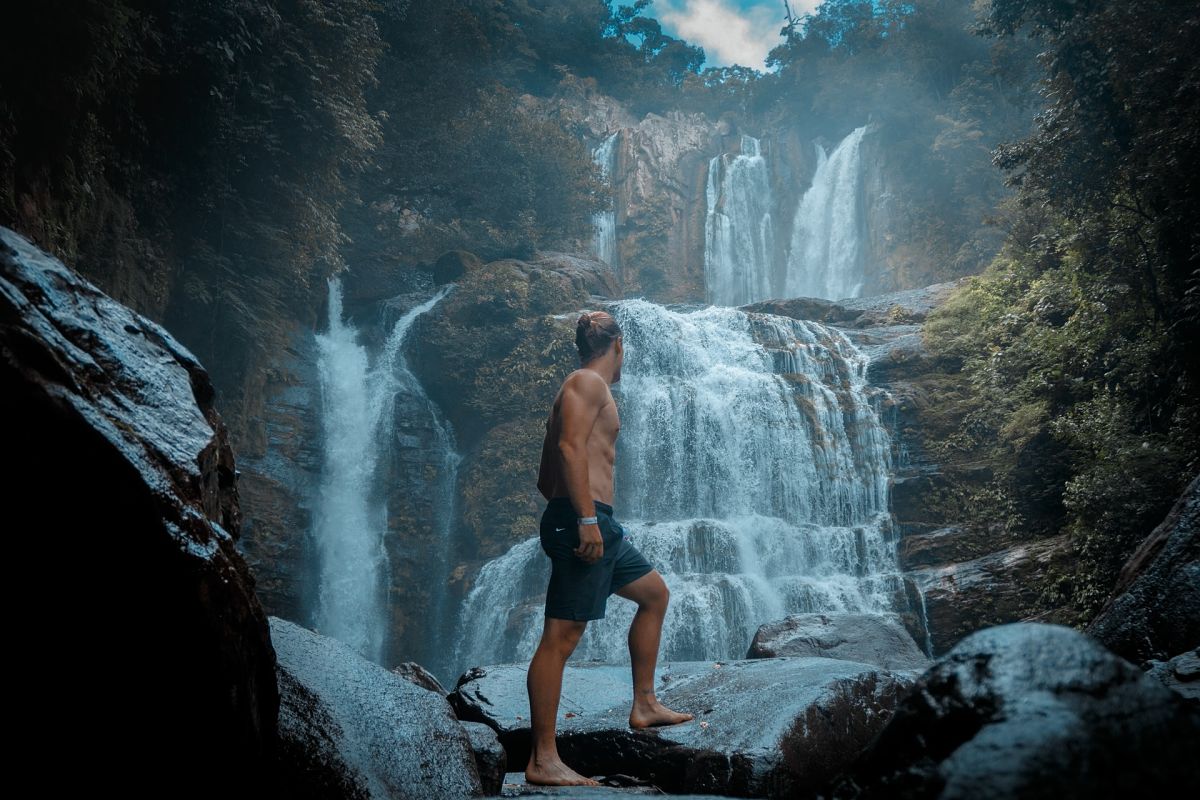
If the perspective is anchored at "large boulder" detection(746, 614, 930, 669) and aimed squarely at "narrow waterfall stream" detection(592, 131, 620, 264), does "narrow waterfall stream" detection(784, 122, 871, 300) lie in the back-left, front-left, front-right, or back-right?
front-right

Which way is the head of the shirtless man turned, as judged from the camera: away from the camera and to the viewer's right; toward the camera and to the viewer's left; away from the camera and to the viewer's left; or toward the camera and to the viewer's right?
away from the camera and to the viewer's right

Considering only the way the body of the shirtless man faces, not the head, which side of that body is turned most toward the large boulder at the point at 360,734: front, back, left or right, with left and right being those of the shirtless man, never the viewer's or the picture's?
back

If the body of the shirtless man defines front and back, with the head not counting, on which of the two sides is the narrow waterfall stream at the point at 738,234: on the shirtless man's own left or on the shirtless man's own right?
on the shirtless man's own left

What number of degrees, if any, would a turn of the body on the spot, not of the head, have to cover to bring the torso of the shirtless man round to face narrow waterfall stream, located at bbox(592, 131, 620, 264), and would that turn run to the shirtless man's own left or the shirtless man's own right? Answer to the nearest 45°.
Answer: approximately 90° to the shirtless man's own left

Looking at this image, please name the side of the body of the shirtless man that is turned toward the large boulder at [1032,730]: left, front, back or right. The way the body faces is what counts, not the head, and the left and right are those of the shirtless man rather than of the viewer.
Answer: right

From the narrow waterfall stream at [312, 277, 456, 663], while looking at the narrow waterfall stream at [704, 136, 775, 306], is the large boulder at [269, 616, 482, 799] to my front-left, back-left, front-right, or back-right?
back-right
